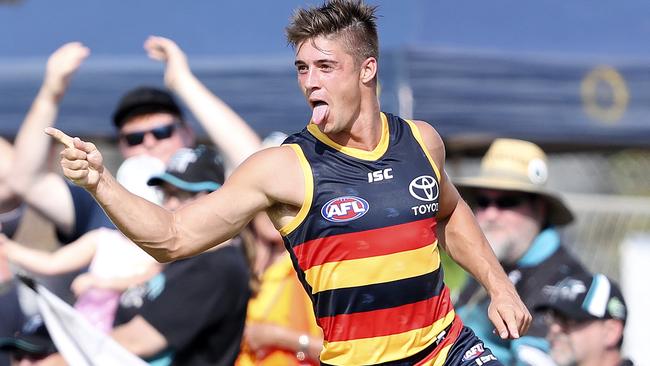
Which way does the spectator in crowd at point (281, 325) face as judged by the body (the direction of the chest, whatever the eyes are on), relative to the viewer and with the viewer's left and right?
facing the viewer and to the left of the viewer

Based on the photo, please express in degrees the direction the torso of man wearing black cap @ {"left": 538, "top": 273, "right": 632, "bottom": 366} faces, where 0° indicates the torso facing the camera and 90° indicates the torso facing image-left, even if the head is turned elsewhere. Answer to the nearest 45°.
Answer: approximately 45°

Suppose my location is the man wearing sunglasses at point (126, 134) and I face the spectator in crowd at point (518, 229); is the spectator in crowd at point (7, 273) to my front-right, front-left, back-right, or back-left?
back-right

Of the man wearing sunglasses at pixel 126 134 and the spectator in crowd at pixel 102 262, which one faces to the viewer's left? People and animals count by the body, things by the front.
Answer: the spectator in crowd

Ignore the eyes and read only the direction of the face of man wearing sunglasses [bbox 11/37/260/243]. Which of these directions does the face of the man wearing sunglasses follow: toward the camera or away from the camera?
toward the camera

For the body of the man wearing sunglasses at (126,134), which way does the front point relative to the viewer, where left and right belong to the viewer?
facing the viewer

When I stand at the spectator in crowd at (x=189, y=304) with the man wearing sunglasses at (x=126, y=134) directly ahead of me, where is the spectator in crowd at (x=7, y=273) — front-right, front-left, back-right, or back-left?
front-left

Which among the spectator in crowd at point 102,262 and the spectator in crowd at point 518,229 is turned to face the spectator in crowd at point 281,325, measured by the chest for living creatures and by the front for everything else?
the spectator in crowd at point 518,229

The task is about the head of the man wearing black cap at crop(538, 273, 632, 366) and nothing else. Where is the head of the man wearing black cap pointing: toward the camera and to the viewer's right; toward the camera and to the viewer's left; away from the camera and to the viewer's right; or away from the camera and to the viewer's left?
toward the camera and to the viewer's left

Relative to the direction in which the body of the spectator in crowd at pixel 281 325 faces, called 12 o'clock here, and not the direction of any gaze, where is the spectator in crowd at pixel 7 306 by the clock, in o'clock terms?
the spectator in crowd at pixel 7 306 is roughly at 2 o'clock from the spectator in crowd at pixel 281 325.
